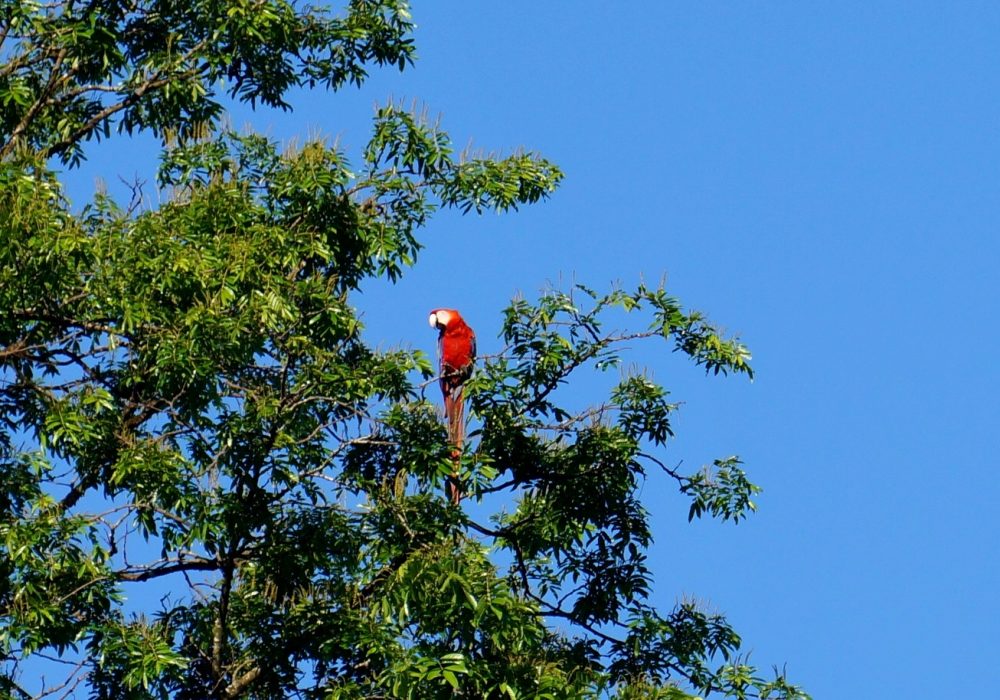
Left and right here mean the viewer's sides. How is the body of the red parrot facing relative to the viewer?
facing the viewer and to the left of the viewer
